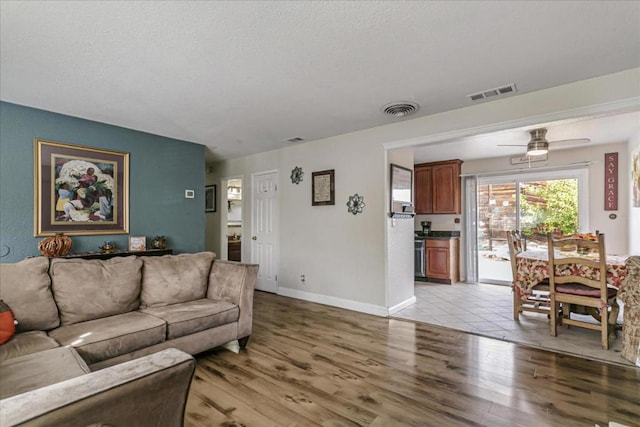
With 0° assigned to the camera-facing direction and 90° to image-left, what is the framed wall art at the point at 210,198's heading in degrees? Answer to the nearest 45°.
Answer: approximately 45°

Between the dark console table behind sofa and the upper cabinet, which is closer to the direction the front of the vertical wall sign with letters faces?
the dark console table behind sofa

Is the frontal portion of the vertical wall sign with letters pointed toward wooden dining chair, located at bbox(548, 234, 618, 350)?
yes

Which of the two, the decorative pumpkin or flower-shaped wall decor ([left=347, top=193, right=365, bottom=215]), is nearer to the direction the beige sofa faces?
the flower-shaped wall decor

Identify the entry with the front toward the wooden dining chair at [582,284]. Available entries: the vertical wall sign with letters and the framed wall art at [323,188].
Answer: the vertical wall sign with letters

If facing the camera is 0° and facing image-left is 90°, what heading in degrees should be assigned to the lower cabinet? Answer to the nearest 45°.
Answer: approximately 45°

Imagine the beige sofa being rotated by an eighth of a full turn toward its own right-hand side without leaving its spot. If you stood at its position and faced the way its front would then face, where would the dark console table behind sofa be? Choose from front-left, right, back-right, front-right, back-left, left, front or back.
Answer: back

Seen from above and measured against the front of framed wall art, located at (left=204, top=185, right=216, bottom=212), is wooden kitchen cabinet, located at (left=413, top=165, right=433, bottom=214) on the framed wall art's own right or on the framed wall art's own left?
on the framed wall art's own left

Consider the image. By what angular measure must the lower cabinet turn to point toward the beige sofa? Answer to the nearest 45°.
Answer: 0° — it already faces it
